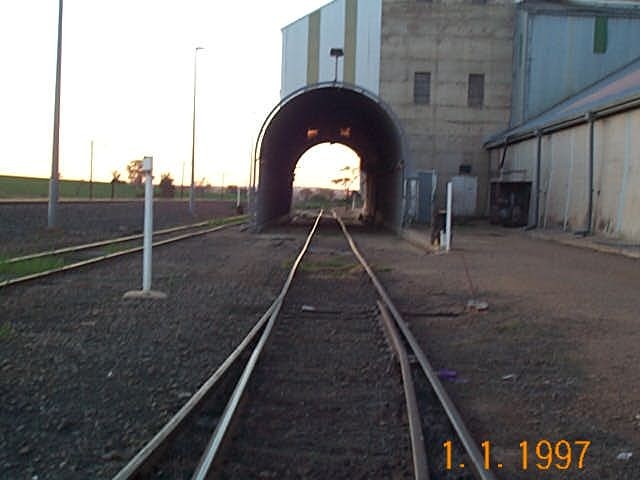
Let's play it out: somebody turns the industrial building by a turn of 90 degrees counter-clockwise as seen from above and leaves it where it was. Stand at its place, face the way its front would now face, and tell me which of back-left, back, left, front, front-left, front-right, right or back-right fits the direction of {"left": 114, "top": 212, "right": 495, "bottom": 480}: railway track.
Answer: right

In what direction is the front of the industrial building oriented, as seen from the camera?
facing the viewer

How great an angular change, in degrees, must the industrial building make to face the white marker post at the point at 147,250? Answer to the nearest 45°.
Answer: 0° — it already faces it

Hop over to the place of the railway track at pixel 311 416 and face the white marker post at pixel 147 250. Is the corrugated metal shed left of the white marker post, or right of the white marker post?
right

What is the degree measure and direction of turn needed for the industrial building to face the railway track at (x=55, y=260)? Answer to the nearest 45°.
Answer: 0° — it already faces it
